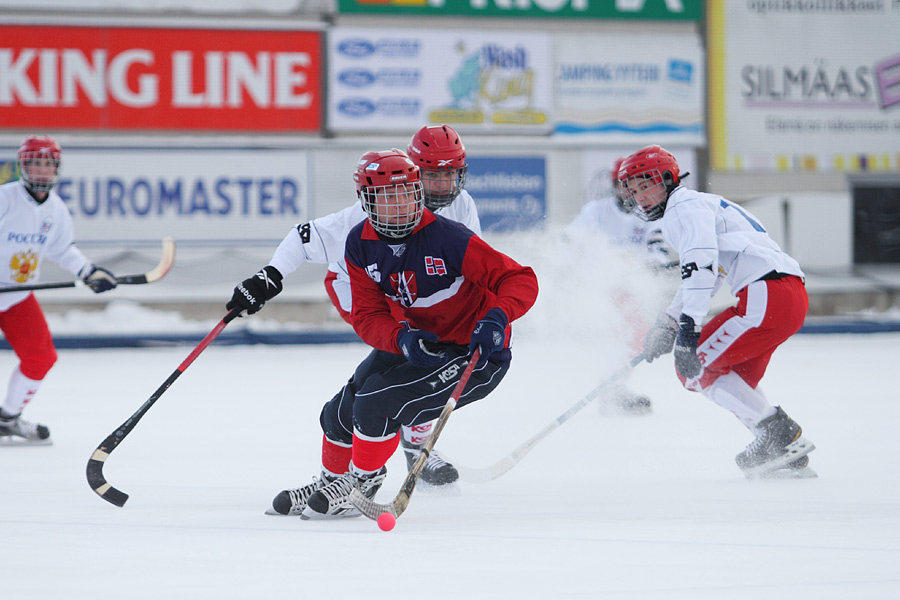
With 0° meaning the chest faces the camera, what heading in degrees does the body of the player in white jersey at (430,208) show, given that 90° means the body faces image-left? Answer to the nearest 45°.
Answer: approximately 0°

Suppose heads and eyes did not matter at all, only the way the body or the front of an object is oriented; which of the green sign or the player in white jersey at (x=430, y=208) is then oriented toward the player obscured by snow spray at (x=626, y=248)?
the green sign

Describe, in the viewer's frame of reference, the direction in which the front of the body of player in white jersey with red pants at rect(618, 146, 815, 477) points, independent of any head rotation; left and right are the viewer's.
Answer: facing to the left of the viewer

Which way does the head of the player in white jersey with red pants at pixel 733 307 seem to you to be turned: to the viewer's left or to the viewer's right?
to the viewer's left

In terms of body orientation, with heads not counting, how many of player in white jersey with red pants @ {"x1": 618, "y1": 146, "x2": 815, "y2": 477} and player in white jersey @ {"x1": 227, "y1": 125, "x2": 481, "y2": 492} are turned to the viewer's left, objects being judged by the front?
1

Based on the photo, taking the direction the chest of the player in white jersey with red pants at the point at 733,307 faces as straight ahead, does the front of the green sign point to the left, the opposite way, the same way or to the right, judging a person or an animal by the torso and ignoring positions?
to the left

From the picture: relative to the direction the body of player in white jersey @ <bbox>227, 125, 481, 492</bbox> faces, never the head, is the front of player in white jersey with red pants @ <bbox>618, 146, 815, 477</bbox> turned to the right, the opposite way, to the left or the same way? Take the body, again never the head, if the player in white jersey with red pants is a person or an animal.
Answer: to the right

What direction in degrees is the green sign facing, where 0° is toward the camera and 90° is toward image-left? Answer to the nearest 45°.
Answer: approximately 0°
